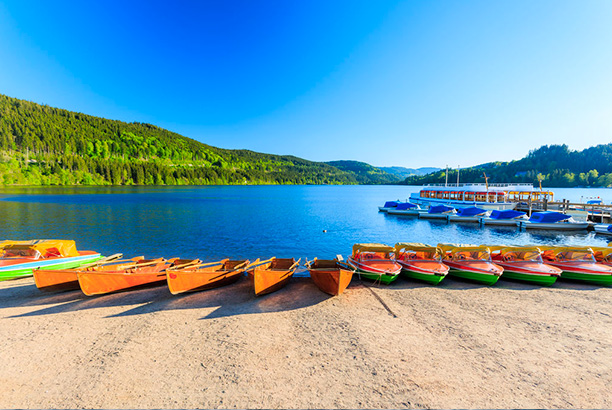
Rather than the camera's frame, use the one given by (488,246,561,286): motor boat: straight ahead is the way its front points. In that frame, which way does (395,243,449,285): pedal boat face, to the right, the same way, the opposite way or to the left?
the same way

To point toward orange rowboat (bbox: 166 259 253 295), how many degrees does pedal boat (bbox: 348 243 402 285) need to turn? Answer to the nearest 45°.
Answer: approximately 90° to its right

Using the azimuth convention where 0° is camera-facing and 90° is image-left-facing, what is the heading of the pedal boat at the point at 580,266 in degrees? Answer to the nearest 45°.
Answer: approximately 315°

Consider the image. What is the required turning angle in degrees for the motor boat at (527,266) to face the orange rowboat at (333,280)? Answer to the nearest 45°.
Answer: approximately 90° to its right

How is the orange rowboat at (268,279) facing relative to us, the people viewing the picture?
facing the viewer and to the left of the viewer

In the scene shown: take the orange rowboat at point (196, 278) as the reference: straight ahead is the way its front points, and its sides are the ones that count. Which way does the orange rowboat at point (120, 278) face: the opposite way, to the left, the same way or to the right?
the same way

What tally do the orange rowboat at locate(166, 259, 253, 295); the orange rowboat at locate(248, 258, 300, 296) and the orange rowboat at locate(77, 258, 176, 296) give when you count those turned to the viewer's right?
0

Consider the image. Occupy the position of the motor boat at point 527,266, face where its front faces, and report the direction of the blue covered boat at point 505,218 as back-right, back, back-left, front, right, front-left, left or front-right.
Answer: back-left

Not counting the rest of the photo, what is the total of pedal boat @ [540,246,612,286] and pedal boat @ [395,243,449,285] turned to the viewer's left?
0

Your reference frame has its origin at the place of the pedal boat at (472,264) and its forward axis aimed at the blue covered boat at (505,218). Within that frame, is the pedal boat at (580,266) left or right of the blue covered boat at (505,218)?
right
